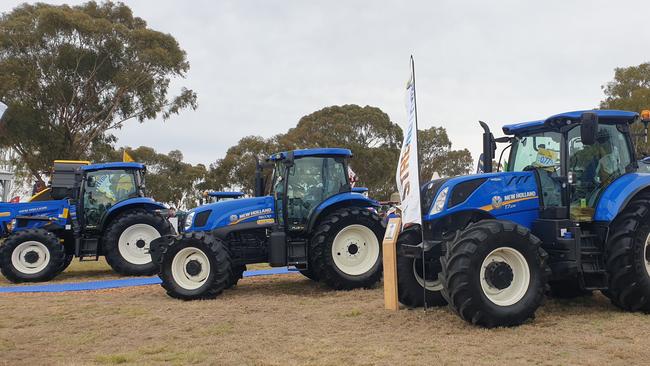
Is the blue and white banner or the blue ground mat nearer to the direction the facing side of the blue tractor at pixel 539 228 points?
the blue and white banner

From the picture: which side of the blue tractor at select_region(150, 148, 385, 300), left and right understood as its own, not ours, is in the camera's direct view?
left

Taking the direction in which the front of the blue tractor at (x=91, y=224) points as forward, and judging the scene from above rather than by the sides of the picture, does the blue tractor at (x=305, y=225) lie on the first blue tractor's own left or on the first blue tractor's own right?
on the first blue tractor's own left

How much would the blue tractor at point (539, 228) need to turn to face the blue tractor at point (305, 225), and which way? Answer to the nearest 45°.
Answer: approximately 90° to its right

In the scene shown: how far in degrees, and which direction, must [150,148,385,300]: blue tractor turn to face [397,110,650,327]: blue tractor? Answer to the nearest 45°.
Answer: approximately 135° to its left

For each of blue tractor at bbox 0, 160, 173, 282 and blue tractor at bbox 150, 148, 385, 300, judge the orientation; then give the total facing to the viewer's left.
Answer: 2

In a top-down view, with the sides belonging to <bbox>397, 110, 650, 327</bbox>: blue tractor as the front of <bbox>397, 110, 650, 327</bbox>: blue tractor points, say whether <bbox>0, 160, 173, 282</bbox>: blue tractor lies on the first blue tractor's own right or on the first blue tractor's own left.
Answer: on the first blue tractor's own right

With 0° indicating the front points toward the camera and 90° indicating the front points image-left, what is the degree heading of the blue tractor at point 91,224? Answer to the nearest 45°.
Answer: approximately 90°

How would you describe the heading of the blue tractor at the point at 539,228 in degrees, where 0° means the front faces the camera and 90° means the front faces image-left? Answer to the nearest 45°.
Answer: approximately 45°
